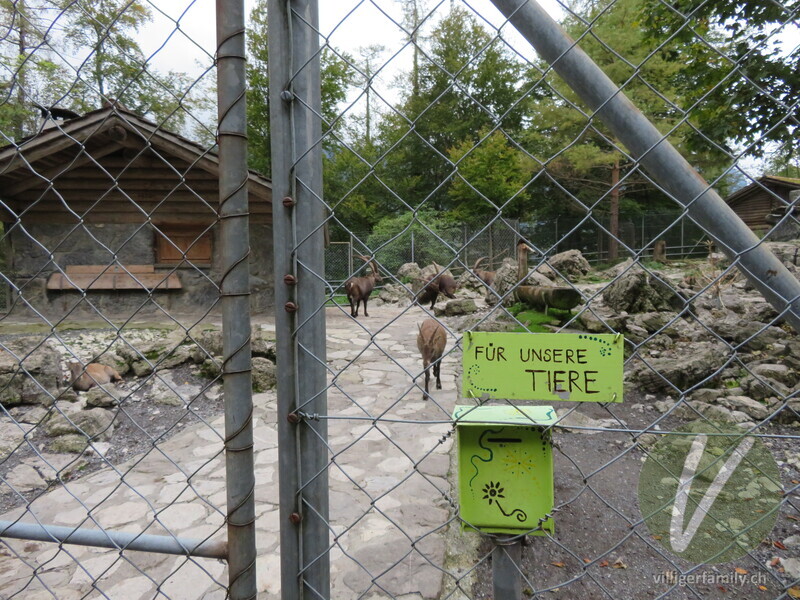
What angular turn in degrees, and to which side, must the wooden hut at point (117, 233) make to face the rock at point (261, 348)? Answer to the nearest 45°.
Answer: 0° — it already faces it

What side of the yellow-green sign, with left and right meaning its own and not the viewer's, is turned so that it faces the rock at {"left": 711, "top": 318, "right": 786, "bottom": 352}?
back

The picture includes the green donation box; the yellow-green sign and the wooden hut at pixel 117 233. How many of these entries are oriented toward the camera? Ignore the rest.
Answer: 3

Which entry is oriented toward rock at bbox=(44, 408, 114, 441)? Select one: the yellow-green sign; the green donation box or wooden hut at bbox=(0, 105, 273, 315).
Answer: the wooden hut

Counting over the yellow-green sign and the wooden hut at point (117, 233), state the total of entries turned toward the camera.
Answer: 2

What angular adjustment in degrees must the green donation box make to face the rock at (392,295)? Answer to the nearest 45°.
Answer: approximately 180°

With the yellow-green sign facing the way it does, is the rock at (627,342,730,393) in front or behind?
behind

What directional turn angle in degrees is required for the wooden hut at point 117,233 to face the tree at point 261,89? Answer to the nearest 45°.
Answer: approximately 135° to its left

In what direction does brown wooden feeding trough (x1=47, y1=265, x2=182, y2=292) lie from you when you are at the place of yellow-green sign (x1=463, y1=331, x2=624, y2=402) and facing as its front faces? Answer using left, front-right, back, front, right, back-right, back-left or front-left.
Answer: back-right

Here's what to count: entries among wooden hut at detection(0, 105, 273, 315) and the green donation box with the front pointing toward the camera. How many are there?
2

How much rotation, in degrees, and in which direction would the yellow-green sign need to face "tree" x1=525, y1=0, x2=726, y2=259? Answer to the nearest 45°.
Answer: approximately 180°

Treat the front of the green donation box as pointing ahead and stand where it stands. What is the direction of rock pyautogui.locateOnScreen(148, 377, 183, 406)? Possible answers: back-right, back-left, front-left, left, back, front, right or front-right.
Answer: back-right

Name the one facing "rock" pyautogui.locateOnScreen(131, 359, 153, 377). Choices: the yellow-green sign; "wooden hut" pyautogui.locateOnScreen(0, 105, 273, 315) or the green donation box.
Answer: the wooden hut

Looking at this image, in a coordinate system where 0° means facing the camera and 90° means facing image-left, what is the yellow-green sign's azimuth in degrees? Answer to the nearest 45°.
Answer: approximately 0°

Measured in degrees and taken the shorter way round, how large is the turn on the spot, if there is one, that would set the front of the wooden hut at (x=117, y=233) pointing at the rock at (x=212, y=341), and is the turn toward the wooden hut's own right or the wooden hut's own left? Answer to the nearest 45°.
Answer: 0° — it already faces it

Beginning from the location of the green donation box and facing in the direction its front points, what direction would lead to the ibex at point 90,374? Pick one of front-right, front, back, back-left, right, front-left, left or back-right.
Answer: back-right
